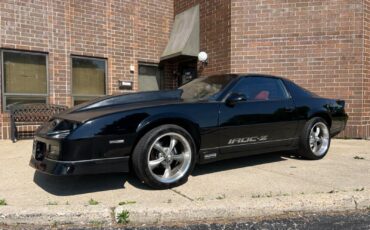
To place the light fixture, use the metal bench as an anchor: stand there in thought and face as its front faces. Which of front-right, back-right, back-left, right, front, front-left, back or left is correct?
left

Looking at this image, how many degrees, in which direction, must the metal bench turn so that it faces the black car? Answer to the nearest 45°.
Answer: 0° — it already faces it

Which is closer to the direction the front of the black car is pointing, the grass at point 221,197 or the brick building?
the grass

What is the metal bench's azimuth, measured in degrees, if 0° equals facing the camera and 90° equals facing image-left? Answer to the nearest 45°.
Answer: approximately 0°

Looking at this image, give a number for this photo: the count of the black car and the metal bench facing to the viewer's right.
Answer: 0

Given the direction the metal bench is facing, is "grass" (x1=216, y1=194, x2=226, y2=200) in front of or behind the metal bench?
in front

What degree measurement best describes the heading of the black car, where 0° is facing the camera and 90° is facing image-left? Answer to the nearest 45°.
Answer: approximately 45°

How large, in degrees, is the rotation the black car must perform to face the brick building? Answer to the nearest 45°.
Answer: approximately 135° to its right

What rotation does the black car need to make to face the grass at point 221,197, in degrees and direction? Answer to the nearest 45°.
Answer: approximately 90° to its left
